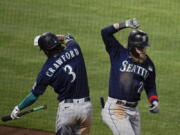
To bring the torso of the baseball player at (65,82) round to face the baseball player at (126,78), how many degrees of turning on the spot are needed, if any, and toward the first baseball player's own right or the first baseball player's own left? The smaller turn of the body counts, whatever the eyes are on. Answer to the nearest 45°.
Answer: approximately 90° to the first baseball player's own right

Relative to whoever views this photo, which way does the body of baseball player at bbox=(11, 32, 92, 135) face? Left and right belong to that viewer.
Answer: facing away from the viewer

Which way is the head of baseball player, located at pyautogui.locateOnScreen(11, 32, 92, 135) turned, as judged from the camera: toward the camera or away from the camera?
away from the camera
